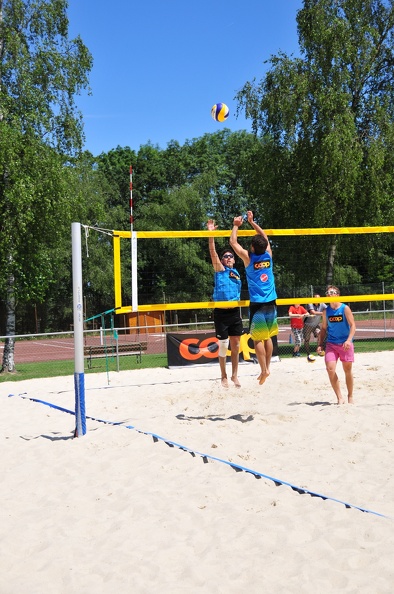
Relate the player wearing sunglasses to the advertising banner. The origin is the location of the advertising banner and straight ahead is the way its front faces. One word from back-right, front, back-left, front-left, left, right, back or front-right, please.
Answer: front

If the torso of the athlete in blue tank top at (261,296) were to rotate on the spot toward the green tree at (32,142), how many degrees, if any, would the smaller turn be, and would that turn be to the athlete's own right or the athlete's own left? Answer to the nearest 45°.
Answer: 0° — they already face it

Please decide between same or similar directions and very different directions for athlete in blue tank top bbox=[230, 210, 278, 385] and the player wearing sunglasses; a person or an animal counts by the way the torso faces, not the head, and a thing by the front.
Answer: very different directions

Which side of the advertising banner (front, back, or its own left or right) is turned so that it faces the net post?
front

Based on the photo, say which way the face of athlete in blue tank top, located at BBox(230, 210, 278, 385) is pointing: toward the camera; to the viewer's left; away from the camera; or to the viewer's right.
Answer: away from the camera

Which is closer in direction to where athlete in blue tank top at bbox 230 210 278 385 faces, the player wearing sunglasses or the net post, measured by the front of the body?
the player wearing sunglasses

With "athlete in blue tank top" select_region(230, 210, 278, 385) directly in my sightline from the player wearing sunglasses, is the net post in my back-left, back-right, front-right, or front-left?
front-right

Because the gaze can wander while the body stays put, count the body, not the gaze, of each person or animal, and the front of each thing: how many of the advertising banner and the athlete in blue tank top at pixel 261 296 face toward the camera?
1

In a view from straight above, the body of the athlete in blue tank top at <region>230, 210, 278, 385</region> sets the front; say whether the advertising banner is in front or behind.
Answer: in front

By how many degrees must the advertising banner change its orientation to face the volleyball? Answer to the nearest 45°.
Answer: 0° — it already faces it

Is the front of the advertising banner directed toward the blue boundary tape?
yes

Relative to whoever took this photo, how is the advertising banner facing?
facing the viewer

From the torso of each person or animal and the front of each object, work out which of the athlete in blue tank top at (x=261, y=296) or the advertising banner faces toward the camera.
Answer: the advertising banner
